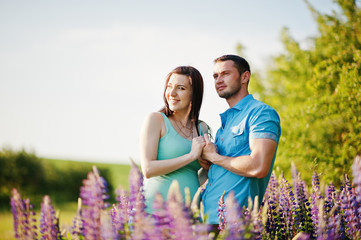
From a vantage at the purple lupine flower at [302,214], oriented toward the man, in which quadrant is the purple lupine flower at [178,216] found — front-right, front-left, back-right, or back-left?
front-left

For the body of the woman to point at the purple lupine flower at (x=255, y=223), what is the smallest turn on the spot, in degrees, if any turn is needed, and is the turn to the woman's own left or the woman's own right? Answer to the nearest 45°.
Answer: approximately 45° to the woman's own right

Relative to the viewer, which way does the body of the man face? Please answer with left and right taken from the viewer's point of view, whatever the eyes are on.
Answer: facing the viewer and to the left of the viewer

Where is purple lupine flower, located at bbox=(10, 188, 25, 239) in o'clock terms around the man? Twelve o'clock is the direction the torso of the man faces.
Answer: The purple lupine flower is roughly at 12 o'clock from the man.

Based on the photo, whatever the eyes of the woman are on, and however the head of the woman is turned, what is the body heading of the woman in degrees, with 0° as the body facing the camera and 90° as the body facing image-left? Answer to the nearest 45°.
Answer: approximately 315°

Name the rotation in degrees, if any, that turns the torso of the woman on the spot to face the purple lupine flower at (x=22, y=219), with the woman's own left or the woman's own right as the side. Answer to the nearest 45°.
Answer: approximately 90° to the woman's own right

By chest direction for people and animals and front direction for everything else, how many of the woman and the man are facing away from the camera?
0

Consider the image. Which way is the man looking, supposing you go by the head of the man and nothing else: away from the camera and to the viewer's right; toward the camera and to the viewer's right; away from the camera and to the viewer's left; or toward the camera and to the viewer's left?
toward the camera and to the viewer's left

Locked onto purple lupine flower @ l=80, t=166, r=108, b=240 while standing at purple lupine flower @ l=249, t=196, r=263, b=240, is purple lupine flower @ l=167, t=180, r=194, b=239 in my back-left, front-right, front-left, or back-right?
front-left

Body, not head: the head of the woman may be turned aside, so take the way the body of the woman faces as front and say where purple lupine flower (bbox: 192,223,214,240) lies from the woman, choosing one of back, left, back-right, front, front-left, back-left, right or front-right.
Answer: front-right

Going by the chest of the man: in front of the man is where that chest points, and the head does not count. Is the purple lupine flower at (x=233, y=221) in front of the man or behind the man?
in front

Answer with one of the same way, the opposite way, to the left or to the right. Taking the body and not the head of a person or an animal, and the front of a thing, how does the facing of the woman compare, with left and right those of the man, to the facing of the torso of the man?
to the left

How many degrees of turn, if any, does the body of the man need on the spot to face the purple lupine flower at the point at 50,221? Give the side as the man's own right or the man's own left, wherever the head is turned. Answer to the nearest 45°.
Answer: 0° — they already face it
